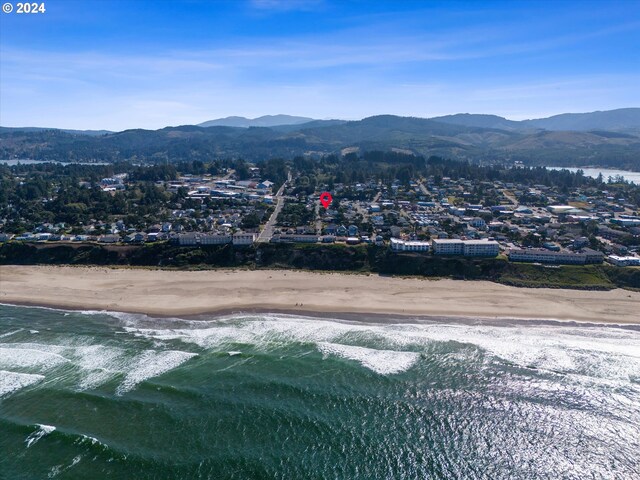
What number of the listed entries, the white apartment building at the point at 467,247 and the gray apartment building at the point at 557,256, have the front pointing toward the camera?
2

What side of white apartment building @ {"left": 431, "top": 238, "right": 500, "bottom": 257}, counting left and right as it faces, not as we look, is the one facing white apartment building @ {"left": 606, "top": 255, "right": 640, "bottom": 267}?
left

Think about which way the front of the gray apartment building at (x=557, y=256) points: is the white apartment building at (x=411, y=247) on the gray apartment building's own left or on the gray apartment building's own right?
on the gray apartment building's own right

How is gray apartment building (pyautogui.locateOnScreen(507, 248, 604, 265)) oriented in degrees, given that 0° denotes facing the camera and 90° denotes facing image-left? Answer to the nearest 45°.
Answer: approximately 0°

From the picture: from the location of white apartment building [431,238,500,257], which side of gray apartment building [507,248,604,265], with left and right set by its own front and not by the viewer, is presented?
right

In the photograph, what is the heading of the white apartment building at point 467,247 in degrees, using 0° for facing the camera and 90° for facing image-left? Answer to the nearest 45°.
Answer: approximately 0°

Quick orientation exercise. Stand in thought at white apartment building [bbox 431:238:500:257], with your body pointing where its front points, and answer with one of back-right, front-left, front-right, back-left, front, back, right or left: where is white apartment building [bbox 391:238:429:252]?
right

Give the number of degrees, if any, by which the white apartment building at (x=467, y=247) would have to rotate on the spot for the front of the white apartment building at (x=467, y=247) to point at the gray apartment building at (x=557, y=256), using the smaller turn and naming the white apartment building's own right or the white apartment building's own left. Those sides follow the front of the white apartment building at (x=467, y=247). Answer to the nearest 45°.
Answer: approximately 90° to the white apartment building's own left

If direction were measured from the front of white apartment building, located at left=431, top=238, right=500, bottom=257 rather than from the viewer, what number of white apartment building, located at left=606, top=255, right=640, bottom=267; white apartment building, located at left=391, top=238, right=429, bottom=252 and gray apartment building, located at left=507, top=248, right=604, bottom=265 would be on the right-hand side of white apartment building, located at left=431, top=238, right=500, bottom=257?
1

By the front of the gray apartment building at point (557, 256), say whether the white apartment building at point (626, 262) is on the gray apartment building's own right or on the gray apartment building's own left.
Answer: on the gray apartment building's own left
